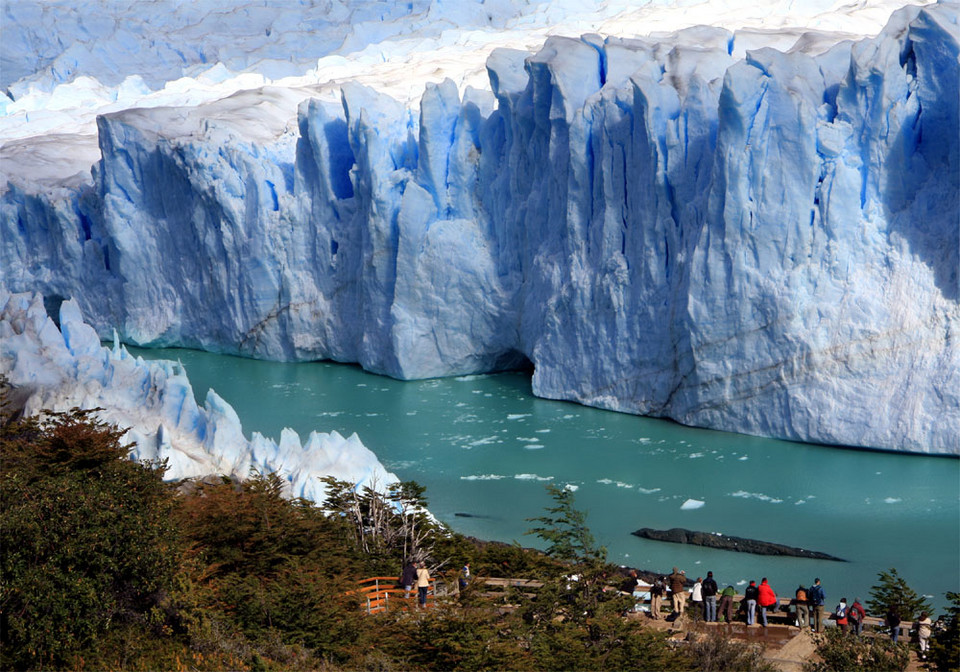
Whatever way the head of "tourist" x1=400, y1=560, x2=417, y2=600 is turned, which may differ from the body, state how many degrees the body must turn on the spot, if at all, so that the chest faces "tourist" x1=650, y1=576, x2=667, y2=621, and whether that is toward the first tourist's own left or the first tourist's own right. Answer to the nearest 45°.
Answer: approximately 90° to the first tourist's own right

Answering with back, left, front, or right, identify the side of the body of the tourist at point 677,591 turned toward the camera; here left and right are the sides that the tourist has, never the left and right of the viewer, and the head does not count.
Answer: back

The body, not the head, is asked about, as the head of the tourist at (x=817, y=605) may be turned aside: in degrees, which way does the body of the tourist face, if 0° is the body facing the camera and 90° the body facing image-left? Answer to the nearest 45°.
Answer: approximately 180°

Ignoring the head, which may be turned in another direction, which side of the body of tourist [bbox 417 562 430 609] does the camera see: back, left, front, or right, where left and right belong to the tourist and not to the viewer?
back

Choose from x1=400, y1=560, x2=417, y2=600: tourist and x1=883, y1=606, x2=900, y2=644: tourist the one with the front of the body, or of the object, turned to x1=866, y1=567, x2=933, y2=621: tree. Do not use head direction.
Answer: x1=883, y1=606, x2=900, y2=644: tourist

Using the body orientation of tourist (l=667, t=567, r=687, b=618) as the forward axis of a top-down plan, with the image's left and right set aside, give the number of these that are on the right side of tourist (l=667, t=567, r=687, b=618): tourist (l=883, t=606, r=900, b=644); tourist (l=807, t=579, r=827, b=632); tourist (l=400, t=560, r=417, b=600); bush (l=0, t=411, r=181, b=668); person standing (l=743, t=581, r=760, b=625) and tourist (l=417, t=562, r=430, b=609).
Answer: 3

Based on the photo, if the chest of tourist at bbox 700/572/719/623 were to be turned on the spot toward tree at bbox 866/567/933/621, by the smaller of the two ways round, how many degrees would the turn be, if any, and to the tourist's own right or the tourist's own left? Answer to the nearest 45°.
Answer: approximately 90° to the tourist's own right

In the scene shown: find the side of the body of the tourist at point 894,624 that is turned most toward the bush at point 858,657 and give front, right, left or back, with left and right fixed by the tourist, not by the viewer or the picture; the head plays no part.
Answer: back

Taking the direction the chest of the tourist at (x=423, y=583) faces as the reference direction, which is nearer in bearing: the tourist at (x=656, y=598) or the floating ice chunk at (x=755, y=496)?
the floating ice chunk

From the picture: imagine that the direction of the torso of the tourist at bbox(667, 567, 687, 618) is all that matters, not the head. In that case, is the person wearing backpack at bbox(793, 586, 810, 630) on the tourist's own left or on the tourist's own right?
on the tourist's own right

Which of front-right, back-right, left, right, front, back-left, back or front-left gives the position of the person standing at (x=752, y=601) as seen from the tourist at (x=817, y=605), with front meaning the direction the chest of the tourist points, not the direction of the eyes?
left

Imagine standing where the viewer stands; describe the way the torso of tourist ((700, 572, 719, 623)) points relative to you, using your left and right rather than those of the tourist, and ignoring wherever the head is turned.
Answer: facing away from the viewer

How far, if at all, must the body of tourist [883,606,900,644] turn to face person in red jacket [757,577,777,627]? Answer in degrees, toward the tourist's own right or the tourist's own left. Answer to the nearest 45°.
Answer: approximately 90° to the tourist's own left

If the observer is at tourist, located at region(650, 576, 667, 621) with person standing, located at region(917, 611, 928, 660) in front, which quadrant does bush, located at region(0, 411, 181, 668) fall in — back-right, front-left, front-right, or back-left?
back-right

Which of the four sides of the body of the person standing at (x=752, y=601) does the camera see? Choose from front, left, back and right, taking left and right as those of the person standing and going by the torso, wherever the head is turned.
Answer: back
